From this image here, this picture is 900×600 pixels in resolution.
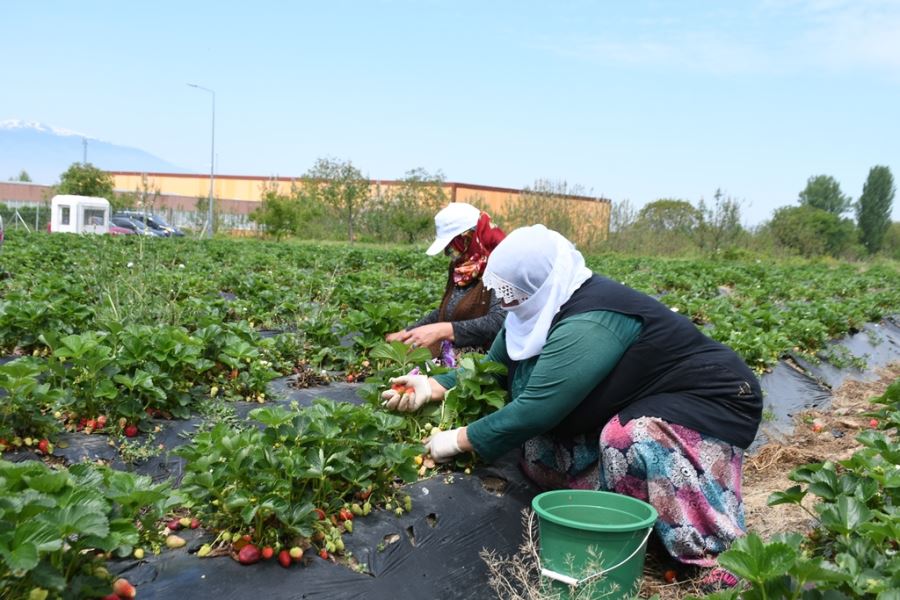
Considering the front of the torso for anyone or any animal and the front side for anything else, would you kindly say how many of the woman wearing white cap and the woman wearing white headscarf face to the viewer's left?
2

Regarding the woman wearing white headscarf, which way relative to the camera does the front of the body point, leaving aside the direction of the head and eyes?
to the viewer's left

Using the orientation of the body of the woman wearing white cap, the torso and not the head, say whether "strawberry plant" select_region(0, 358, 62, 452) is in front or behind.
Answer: in front

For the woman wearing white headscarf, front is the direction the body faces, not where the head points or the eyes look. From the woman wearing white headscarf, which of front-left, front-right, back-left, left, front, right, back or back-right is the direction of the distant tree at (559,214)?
right

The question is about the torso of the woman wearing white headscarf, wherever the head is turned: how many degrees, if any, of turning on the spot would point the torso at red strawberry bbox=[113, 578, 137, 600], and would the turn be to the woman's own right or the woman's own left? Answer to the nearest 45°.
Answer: approximately 45° to the woman's own left

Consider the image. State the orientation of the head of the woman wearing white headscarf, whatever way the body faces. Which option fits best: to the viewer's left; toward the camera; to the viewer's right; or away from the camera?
to the viewer's left

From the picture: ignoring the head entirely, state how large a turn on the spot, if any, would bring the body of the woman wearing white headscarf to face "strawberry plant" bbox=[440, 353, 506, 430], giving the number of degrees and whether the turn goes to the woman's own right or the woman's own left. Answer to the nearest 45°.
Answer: approximately 45° to the woman's own right

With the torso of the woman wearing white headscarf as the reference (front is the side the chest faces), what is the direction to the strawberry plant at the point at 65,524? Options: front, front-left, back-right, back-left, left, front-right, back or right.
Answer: front-left

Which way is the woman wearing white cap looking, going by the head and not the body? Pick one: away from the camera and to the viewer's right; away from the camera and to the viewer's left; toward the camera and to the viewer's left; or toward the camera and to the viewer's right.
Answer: toward the camera and to the viewer's left

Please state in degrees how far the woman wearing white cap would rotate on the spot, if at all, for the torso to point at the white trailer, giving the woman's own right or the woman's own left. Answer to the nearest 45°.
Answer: approximately 45° to the woman's own right

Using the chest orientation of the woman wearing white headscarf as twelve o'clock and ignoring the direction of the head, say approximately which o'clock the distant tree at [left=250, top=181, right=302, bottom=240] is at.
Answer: The distant tree is roughly at 2 o'clock from the woman wearing white headscarf.

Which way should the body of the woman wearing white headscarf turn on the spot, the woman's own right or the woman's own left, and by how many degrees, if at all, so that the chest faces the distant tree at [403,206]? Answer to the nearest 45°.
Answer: approximately 90° to the woman's own right

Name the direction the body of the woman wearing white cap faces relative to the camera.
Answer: to the viewer's left

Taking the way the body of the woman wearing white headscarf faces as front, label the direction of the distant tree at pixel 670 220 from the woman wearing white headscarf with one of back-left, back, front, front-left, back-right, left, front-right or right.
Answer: right

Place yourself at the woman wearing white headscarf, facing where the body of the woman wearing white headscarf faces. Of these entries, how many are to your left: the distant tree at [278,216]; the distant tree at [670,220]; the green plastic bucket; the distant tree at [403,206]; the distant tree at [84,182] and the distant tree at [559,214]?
1

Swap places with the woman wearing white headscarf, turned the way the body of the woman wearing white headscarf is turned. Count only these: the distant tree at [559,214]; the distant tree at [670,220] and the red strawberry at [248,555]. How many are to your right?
2
